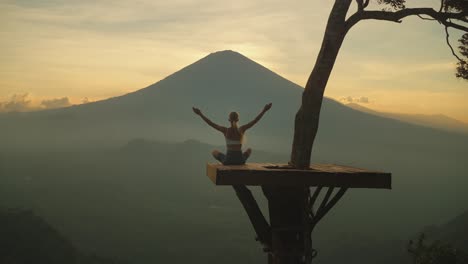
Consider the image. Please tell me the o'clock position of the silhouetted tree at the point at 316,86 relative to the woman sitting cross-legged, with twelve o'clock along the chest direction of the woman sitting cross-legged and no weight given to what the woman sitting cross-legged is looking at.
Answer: The silhouetted tree is roughly at 4 o'clock from the woman sitting cross-legged.

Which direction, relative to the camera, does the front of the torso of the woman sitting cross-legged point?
away from the camera
